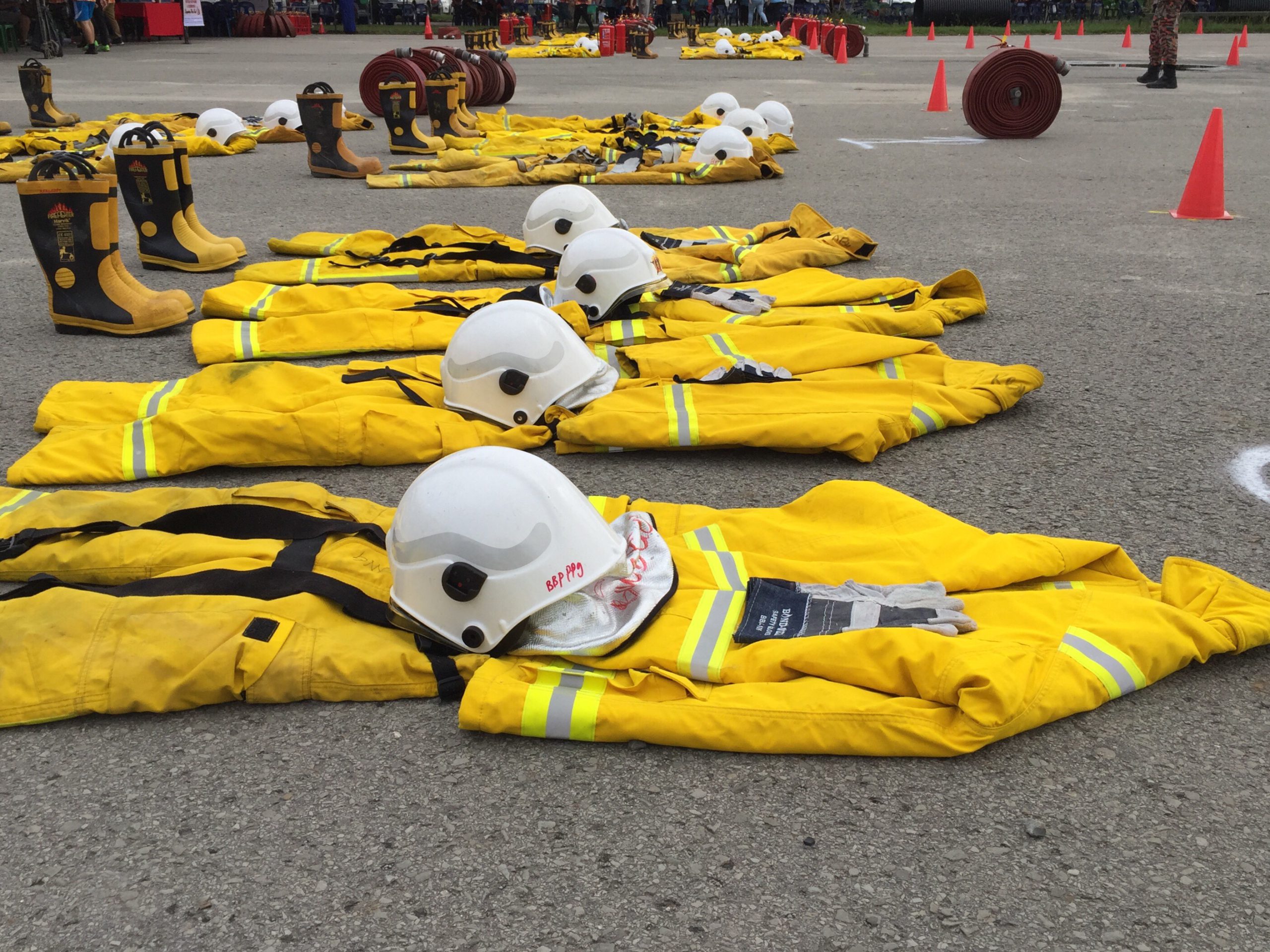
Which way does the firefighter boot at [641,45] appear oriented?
to the viewer's right

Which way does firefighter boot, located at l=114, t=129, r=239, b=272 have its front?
to the viewer's right

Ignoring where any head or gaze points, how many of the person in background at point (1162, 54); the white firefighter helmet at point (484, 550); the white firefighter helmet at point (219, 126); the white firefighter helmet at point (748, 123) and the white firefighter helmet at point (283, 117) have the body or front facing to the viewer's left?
4

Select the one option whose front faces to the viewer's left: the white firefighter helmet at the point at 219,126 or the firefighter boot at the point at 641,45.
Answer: the white firefighter helmet

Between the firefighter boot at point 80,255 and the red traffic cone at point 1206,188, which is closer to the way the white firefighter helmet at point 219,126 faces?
the firefighter boot

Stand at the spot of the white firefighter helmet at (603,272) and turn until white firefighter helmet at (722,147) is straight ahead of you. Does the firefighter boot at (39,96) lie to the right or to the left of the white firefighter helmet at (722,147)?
left

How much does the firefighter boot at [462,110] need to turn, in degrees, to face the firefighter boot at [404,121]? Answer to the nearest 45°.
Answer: approximately 135° to its right

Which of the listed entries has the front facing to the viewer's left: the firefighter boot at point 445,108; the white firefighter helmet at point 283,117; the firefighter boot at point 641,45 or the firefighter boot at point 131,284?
the white firefighter helmet

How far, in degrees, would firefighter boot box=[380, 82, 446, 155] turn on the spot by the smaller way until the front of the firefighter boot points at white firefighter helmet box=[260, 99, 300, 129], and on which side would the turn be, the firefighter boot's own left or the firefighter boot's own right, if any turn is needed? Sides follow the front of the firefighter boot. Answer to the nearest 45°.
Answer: approximately 135° to the firefighter boot's own left

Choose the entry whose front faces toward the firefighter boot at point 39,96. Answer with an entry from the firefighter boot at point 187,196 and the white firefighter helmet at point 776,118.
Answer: the white firefighter helmet

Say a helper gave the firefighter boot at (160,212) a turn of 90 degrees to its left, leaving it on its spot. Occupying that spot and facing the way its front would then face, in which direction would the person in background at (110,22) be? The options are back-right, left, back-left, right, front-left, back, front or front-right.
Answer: front

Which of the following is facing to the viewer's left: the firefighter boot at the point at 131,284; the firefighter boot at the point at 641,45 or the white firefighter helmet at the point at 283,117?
the white firefighter helmet

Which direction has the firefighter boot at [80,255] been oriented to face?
to the viewer's right

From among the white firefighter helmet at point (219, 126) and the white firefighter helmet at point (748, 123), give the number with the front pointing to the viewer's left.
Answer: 2

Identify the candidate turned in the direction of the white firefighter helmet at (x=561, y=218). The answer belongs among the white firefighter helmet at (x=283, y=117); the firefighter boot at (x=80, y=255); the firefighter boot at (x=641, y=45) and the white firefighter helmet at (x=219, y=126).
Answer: the firefighter boot at (x=80, y=255)

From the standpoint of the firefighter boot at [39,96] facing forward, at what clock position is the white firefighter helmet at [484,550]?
The white firefighter helmet is roughly at 3 o'clock from the firefighter boot.
